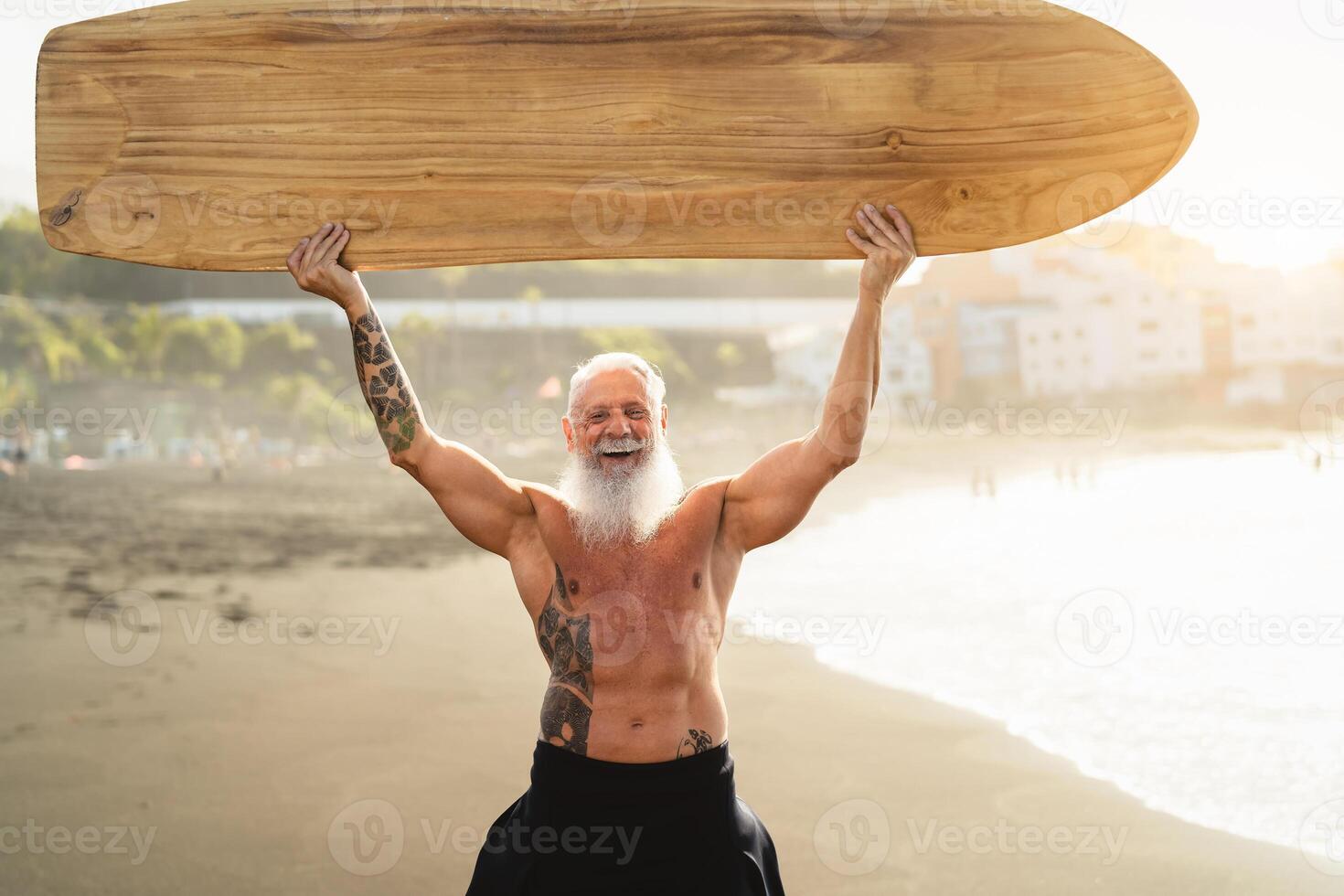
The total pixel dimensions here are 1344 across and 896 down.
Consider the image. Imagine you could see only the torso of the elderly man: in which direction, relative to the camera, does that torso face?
toward the camera

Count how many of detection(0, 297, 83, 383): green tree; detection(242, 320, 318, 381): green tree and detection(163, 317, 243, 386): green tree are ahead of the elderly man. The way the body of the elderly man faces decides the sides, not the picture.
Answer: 0

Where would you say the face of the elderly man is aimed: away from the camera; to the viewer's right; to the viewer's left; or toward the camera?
toward the camera

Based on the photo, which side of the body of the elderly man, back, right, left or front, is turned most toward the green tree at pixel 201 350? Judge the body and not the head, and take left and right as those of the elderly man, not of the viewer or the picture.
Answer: back

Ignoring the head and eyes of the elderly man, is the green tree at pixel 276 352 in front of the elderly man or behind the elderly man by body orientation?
behind

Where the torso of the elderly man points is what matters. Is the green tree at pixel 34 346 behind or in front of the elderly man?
behind
